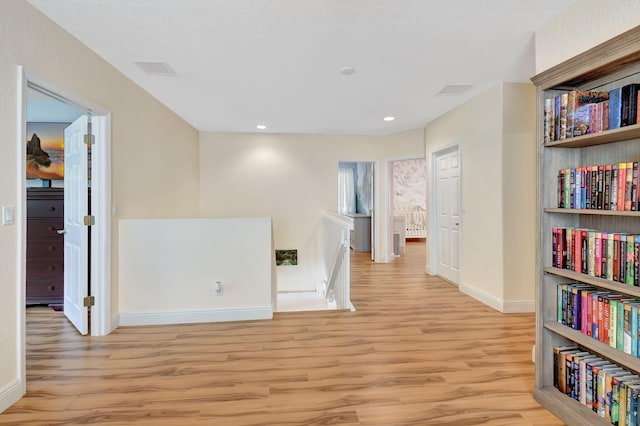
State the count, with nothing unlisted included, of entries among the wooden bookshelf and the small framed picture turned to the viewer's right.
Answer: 0

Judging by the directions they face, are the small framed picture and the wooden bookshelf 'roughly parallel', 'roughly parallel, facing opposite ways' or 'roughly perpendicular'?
roughly perpendicular

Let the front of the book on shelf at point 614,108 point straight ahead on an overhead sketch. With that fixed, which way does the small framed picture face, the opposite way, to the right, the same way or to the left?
to the left

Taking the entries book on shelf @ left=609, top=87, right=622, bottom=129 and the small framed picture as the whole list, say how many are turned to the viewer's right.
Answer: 0

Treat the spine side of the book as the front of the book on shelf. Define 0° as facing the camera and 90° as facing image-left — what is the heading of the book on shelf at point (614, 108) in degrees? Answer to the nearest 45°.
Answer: approximately 45°

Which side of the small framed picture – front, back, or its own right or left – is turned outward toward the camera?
front

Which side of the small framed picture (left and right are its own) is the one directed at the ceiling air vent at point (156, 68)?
front

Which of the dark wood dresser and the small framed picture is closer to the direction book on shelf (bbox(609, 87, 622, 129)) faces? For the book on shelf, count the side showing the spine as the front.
the dark wood dresser

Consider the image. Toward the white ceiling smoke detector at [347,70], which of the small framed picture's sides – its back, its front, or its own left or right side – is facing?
front

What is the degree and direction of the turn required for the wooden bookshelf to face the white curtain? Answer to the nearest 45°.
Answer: approximately 90° to its right

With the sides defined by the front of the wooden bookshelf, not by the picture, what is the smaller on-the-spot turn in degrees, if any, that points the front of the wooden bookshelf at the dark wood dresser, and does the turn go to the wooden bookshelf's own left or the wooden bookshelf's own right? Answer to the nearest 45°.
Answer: approximately 45° to the wooden bookshelf's own right
